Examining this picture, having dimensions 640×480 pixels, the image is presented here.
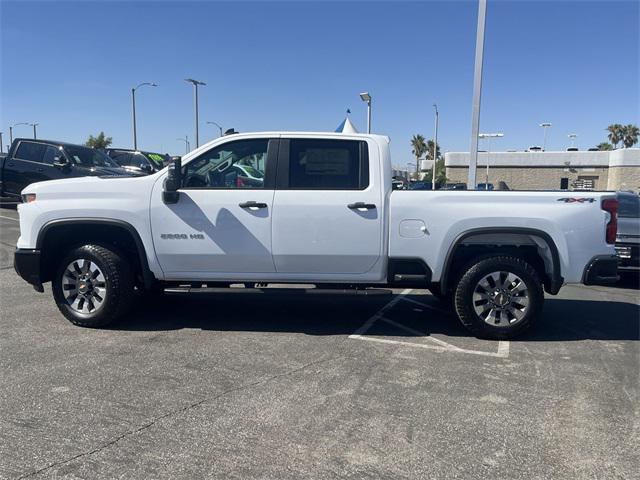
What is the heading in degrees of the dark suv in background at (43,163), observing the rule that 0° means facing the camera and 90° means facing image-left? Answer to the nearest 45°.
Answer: approximately 315°

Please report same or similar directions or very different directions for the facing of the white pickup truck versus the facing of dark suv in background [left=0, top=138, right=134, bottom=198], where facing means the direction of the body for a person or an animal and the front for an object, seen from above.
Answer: very different directions

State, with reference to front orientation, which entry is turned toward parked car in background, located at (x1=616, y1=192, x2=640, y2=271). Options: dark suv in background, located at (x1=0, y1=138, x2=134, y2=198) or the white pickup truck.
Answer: the dark suv in background

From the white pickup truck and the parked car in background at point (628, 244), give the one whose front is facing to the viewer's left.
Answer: the white pickup truck

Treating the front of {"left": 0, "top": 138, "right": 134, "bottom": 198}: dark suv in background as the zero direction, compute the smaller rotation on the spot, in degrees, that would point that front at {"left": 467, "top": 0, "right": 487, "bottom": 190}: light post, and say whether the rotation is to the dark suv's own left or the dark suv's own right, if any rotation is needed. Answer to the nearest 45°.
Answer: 0° — it already faces it

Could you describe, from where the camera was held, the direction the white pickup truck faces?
facing to the left of the viewer

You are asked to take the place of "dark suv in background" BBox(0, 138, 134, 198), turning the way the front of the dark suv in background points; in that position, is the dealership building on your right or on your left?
on your left

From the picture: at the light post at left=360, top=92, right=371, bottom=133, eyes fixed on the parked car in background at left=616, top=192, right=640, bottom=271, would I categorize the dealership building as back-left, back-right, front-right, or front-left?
back-left

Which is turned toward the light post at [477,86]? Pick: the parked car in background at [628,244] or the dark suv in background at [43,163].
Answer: the dark suv in background

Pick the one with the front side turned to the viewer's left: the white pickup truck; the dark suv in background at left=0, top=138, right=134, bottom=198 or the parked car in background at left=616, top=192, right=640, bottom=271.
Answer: the white pickup truck
